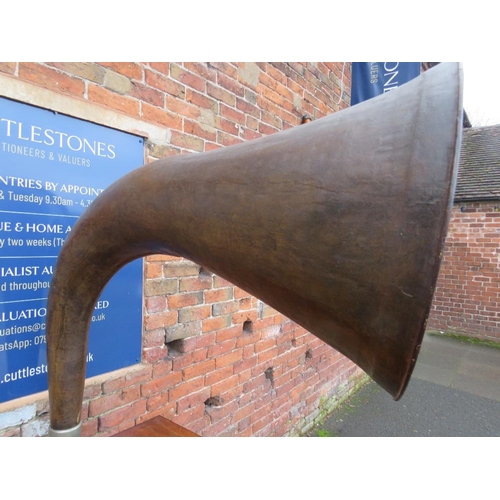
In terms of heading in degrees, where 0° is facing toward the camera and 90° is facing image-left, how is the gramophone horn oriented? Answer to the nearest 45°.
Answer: approximately 270°

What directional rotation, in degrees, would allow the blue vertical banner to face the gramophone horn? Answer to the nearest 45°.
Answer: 0° — it already faces it

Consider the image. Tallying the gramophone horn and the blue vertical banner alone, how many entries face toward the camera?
1

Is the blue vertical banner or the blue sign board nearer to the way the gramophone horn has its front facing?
the blue vertical banner

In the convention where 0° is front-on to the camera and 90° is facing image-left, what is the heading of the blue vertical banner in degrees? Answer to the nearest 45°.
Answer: approximately 0°

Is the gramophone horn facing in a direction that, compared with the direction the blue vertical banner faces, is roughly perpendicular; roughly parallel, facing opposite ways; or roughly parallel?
roughly perpendicular

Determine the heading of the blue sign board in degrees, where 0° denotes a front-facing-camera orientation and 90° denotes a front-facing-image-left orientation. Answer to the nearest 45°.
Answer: approximately 315°

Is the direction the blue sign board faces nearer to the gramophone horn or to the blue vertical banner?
the gramophone horn

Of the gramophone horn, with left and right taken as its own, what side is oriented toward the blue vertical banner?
left

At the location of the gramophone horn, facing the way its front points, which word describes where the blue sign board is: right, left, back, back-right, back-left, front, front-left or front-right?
back-left
